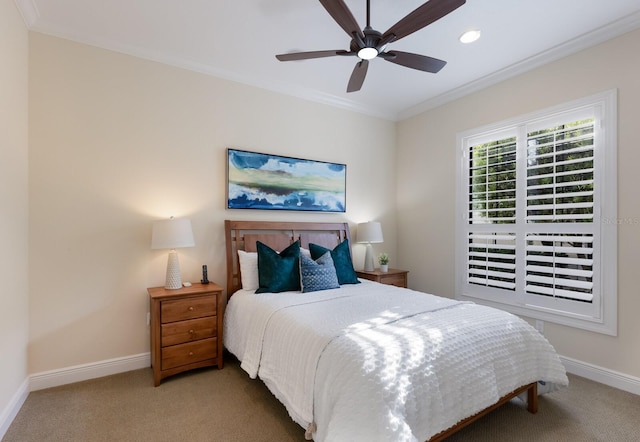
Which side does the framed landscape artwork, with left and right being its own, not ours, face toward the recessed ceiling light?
front

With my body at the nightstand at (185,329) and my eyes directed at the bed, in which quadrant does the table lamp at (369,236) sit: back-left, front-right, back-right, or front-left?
front-left

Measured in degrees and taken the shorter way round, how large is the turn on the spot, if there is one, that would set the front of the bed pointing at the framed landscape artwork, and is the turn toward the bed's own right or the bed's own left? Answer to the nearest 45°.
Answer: approximately 180°

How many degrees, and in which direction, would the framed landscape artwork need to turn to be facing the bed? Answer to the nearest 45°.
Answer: approximately 45° to its right

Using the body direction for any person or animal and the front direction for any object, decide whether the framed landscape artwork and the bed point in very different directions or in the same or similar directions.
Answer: same or similar directions

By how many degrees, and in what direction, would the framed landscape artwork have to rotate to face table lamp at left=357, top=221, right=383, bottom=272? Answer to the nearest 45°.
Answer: approximately 45° to its left

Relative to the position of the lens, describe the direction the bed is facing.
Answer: facing the viewer and to the right of the viewer

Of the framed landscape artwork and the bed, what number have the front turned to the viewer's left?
0
